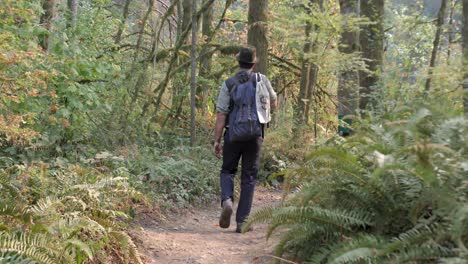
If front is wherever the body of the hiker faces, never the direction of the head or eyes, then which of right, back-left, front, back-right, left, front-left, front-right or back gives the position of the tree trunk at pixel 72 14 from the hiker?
front-left

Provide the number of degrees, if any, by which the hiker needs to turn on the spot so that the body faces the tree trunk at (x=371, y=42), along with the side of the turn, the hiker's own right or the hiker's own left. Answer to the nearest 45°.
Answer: approximately 45° to the hiker's own right

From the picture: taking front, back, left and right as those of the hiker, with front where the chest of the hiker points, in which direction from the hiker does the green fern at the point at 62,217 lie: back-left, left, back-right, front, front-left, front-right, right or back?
back-left

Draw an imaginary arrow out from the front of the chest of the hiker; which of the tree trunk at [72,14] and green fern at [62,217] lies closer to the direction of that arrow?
the tree trunk

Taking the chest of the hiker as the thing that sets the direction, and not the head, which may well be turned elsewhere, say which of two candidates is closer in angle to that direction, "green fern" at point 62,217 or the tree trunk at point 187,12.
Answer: the tree trunk

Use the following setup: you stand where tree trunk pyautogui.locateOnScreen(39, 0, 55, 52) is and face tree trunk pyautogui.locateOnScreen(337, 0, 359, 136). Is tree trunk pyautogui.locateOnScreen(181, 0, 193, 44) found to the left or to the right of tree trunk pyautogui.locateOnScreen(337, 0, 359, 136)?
left

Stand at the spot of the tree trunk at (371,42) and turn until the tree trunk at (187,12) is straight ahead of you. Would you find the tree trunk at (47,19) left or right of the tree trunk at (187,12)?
left

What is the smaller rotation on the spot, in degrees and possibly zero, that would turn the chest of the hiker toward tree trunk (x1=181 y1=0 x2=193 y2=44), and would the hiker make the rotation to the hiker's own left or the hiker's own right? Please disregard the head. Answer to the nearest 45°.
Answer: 0° — they already face it

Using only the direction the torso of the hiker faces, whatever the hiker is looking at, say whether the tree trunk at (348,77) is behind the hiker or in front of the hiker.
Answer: in front

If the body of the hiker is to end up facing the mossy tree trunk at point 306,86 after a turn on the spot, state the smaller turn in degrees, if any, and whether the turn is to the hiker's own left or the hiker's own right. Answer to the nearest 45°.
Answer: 0° — they already face it

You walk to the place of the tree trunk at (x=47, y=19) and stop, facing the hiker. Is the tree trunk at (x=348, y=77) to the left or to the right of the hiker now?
left

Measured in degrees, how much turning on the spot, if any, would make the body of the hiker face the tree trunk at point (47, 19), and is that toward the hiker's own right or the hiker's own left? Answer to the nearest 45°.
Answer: approximately 45° to the hiker's own left

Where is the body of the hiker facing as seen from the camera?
away from the camera
